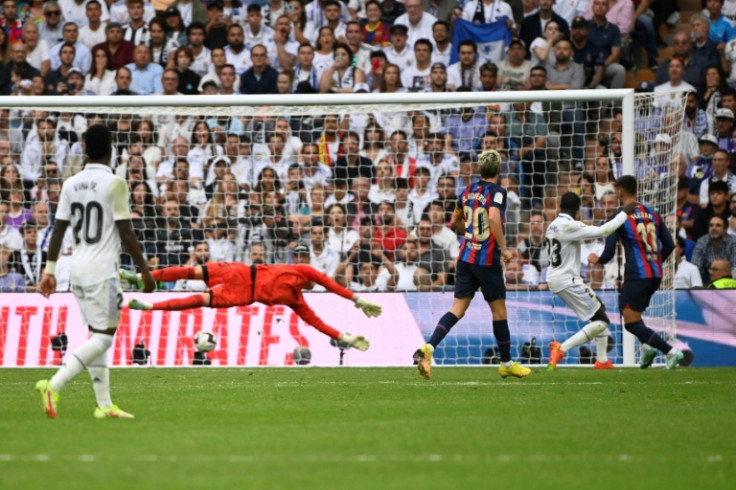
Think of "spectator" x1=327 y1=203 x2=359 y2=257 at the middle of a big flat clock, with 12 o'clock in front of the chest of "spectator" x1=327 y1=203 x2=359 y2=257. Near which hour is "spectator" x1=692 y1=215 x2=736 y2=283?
"spectator" x1=692 y1=215 x2=736 y2=283 is roughly at 9 o'clock from "spectator" x1=327 y1=203 x2=359 y2=257.

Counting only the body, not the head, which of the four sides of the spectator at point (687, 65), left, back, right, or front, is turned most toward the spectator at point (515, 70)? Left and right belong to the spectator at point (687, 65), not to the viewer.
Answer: right

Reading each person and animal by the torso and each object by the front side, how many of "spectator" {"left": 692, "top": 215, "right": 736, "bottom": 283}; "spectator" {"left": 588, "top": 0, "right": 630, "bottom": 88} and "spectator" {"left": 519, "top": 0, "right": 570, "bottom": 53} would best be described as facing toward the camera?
3

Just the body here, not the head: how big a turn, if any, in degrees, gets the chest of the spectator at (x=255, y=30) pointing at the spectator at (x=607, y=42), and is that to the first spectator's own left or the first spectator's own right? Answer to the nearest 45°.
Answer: approximately 90° to the first spectator's own left

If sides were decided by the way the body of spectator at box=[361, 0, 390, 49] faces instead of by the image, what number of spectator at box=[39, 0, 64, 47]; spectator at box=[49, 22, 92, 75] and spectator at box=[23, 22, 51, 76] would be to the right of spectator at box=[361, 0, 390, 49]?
3

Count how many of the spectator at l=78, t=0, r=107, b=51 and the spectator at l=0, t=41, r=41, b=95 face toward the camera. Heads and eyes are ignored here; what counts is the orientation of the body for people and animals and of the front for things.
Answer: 2

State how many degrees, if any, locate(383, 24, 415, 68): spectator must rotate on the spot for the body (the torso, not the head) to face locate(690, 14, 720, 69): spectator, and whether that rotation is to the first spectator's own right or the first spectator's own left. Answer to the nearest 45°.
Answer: approximately 90° to the first spectator's own left

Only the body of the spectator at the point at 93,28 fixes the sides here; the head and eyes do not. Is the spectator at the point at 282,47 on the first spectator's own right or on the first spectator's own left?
on the first spectator's own left

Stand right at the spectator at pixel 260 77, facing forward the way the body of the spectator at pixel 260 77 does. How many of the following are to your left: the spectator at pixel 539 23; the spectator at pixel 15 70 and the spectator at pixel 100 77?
1

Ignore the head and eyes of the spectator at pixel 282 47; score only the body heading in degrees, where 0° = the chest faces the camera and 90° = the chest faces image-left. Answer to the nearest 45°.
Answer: approximately 0°

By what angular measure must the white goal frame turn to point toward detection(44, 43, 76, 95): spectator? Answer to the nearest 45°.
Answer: approximately 135° to its right
